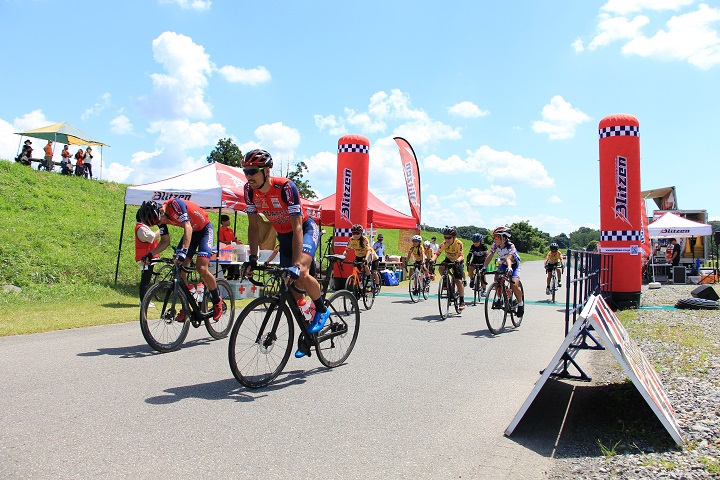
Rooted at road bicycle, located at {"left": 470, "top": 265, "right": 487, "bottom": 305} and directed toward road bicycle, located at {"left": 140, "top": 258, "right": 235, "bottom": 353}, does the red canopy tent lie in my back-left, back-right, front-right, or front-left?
back-right

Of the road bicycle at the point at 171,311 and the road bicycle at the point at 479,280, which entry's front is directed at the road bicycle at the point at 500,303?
the road bicycle at the point at 479,280

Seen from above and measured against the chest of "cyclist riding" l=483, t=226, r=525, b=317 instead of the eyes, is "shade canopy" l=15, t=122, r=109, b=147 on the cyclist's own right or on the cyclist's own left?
on the cyclist's own right

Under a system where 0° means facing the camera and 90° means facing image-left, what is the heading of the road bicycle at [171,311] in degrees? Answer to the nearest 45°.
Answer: approximately 45°

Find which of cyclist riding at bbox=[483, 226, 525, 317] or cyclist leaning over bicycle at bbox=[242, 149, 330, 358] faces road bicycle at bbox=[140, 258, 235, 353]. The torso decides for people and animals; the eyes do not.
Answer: the cyclist riding

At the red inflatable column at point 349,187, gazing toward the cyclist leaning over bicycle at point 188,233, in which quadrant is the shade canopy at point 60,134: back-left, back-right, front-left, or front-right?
back-right

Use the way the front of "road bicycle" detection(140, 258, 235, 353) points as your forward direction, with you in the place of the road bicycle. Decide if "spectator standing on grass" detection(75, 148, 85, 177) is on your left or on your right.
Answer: on your right

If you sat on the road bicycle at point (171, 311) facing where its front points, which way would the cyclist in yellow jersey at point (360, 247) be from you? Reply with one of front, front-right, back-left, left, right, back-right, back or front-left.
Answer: back

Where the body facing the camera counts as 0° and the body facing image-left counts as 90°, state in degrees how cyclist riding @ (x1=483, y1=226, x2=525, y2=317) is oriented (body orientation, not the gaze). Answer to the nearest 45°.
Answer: approximately 45°
